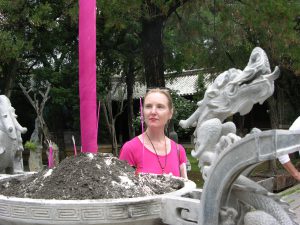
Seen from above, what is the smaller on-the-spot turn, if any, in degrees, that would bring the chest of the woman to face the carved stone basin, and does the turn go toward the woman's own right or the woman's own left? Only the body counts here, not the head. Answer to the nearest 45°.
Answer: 0° — they already face it

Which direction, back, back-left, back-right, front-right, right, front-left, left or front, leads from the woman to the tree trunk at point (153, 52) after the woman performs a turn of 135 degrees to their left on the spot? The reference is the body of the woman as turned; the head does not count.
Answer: front-left

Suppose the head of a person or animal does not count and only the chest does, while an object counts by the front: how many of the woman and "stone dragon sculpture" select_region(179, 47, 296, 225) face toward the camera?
1

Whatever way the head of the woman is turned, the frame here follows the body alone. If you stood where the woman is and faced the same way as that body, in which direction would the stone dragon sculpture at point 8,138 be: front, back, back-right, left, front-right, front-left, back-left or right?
back-right

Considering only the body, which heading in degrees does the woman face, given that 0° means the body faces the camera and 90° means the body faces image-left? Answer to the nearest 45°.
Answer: approximately 0°
